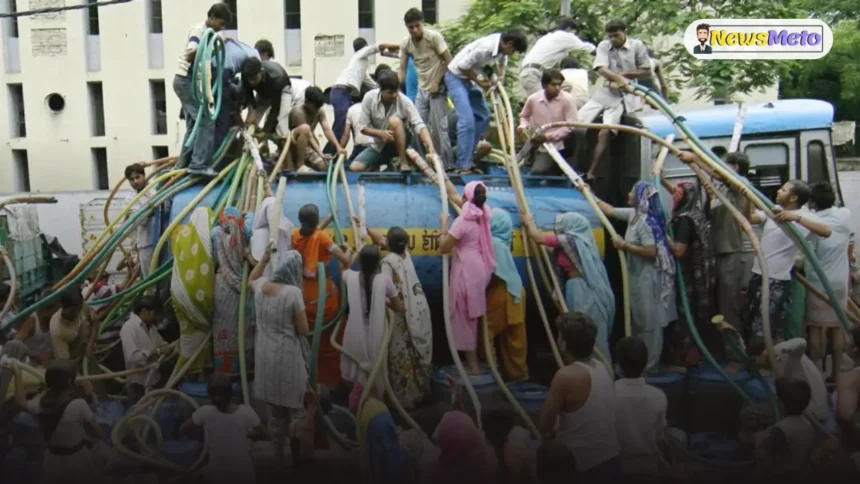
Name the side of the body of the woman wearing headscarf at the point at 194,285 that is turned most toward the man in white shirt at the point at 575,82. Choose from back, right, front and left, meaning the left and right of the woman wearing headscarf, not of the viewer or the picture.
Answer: front

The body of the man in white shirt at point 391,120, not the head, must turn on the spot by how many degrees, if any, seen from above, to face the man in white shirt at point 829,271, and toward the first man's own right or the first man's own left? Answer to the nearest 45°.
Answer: approximately 45° to the first man's own left

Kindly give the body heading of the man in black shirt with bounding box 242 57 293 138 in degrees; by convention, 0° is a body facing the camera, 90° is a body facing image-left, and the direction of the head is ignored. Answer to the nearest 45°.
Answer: approximately 45°

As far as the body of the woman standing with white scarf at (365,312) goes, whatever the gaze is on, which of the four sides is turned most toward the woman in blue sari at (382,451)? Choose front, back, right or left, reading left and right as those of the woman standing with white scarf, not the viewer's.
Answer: back

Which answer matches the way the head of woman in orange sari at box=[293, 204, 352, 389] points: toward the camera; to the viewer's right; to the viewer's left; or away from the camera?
away from the camera

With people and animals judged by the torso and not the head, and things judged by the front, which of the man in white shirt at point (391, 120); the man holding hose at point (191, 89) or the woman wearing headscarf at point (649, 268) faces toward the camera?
the man in white shirt

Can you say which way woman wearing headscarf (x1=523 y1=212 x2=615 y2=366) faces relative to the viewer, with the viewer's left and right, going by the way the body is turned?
facing away from the viewer and to the left of the viewer

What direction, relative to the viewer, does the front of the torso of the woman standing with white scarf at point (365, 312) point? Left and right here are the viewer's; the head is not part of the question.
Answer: facing away from the viewer

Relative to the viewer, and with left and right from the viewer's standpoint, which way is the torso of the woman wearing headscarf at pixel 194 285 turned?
facing away from the viewer and to the right of the viewer

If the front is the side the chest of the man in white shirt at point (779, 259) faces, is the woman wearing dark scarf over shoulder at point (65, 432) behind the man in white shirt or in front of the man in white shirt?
in front

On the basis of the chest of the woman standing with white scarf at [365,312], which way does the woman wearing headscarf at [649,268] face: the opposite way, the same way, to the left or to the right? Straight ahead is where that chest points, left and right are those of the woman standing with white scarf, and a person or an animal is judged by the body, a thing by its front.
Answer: to the left

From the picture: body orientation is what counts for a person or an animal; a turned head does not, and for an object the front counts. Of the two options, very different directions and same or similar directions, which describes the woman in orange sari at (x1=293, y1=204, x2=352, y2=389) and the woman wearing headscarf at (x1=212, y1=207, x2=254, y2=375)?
same or similar directions

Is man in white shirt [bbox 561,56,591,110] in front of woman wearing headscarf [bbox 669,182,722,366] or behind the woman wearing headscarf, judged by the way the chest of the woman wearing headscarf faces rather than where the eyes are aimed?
in front

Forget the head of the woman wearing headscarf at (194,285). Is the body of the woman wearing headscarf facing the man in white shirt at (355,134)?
yes

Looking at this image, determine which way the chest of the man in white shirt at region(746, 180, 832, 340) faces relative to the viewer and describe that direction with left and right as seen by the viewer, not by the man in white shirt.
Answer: facing to the left of the viewer

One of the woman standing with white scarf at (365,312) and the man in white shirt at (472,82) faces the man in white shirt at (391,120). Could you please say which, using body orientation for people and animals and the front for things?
the woman standing with white scarf

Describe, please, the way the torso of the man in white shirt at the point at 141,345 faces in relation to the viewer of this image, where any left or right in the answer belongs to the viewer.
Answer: facing the viewer and to the right of the viewer

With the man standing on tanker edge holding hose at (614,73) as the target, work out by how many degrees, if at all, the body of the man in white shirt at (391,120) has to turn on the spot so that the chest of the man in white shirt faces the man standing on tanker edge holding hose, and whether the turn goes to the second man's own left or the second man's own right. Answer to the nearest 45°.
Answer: approximately 90° to the second man's own left

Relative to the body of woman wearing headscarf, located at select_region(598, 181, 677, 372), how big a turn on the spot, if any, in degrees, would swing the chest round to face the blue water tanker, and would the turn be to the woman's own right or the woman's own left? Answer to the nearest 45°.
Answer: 0° — they already face it

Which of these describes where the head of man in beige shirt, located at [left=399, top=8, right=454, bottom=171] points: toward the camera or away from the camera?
toward the camera
